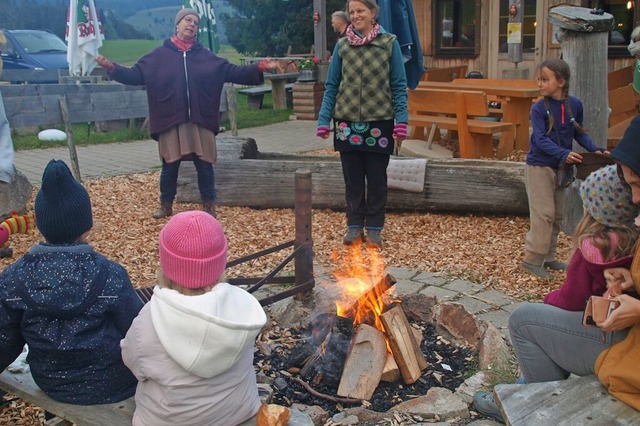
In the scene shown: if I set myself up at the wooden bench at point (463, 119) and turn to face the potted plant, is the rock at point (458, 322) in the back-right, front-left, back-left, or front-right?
back-left

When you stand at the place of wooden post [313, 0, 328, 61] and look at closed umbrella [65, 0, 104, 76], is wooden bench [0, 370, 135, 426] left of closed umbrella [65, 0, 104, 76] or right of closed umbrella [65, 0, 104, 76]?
left

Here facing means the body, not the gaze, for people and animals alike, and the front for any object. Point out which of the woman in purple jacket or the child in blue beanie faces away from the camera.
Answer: the child in blue beanie

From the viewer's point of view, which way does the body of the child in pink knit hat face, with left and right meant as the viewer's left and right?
facing away from the viewer

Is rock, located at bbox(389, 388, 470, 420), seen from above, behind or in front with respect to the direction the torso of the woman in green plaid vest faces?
in front

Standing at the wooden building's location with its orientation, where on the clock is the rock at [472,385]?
The rock is roughly at 12 o'clock from the wooden building.

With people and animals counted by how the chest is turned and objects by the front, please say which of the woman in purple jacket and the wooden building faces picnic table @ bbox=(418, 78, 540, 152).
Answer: the wooden building

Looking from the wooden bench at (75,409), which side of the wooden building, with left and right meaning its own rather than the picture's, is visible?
front

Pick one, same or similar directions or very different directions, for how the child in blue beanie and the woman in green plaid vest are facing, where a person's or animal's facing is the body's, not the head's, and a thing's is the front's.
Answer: very different directions

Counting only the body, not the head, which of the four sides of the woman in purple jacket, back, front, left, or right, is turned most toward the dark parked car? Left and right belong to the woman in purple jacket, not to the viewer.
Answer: back

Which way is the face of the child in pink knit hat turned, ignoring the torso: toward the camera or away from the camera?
away from the camera

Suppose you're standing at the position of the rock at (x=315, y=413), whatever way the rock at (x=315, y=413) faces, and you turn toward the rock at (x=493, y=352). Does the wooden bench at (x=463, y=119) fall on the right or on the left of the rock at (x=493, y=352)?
left

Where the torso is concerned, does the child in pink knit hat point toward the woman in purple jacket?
yes

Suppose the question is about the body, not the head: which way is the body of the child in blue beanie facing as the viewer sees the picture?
away from the camera

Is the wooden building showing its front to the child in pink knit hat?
yes

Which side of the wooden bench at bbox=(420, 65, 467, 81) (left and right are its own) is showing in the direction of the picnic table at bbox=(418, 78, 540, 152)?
front

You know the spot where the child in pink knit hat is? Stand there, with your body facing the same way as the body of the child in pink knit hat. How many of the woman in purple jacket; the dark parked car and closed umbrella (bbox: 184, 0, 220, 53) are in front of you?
3
